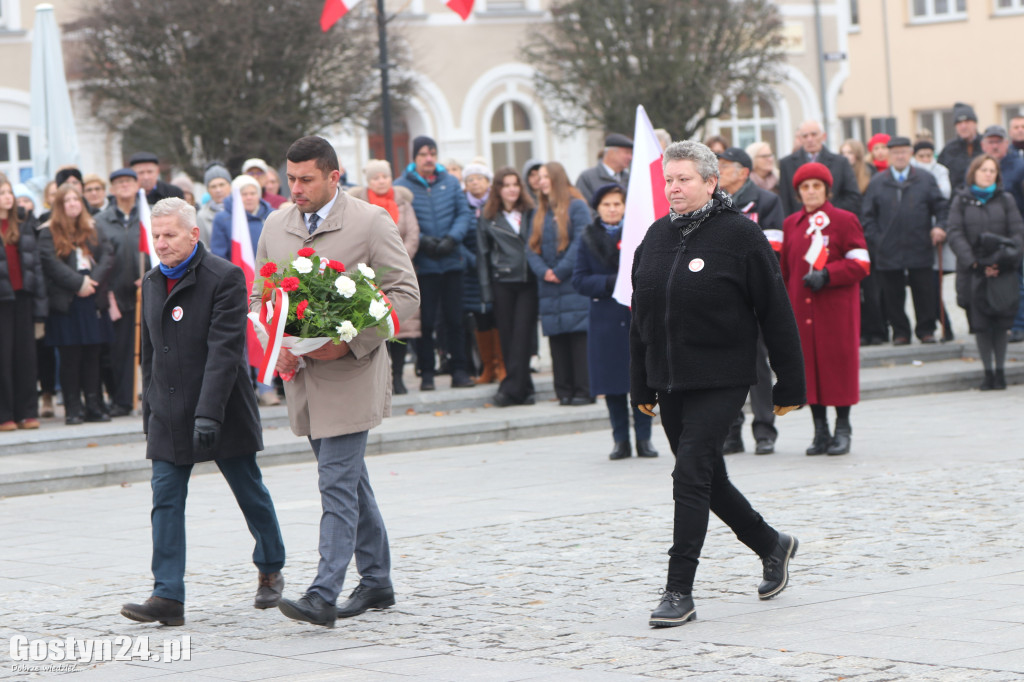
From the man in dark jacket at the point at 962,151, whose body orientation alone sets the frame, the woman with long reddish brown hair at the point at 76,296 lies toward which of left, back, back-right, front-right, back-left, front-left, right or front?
front-right

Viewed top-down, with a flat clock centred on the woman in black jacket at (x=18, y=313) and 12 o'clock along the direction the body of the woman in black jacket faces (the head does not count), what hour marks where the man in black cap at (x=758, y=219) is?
The man in black cap is roughly at 10 o'clock from the woman in black jacket.

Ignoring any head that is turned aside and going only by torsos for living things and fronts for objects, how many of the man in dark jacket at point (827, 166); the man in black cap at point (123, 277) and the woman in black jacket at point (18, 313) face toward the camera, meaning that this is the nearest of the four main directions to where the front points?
3

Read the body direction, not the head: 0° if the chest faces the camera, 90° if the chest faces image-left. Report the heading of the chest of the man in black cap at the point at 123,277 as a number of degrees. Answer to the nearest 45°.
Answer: approximately 0°

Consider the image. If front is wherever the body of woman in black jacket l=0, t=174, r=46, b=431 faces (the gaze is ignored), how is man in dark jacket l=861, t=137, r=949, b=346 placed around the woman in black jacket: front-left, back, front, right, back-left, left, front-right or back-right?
left

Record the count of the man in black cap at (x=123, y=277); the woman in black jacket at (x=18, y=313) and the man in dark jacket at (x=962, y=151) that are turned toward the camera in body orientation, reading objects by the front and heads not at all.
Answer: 3

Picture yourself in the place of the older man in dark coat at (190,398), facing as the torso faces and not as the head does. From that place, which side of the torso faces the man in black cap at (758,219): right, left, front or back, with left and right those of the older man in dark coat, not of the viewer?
back

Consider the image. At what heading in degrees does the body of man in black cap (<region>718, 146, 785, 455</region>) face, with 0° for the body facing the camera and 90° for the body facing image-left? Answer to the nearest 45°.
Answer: approximately 45°

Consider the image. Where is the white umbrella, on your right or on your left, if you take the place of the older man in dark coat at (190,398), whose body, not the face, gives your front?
on your right
